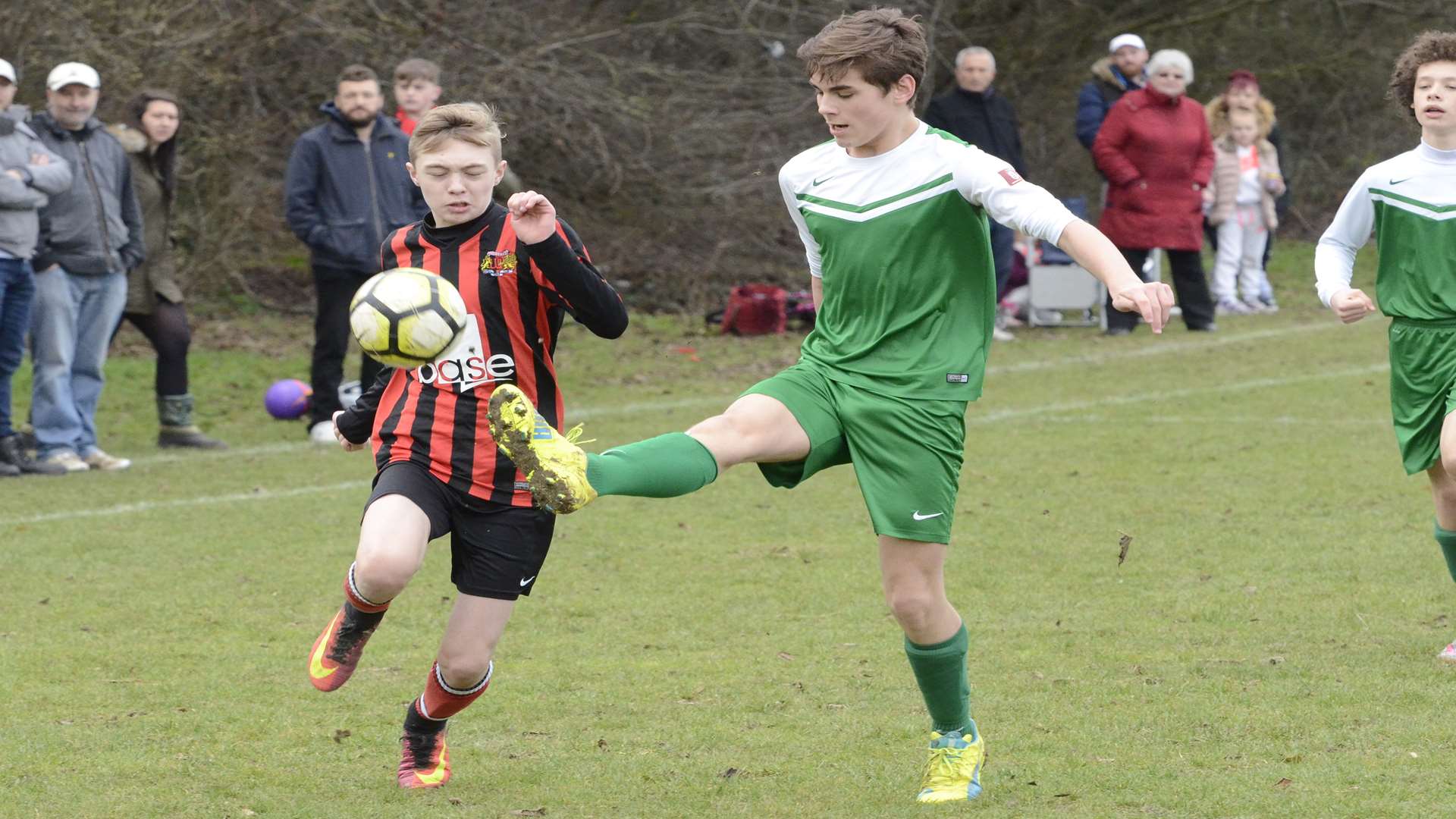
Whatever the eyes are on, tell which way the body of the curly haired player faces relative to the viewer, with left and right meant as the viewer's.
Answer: facing the viewer

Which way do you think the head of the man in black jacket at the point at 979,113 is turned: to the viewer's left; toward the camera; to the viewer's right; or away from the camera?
toward the camera

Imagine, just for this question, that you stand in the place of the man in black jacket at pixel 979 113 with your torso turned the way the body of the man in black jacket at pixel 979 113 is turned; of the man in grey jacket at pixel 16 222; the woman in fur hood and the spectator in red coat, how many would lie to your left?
1

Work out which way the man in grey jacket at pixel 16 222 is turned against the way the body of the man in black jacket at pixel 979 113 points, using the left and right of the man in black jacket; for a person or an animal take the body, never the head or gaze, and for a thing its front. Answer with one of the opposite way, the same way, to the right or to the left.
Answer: to the left

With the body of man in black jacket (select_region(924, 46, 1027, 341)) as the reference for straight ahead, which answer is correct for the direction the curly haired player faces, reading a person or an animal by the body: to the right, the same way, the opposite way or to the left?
the same way

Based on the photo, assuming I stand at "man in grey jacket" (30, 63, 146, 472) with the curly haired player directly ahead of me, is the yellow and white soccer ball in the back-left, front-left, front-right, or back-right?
front-right

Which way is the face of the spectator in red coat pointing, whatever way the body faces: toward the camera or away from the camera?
toward the camera

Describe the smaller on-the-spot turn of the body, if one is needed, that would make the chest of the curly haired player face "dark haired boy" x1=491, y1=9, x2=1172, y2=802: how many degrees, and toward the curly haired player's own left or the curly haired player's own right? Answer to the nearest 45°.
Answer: approximately 45° to the curly haired player's own right

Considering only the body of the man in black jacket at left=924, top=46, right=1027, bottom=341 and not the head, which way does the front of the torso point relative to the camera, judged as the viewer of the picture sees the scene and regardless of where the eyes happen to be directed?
toward the camera

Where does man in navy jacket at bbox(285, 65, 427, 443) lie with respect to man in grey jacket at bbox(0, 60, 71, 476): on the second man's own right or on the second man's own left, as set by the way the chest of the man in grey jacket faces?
on the second man's own left

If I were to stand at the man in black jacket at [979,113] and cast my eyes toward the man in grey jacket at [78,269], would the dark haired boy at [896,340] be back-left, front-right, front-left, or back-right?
front-left

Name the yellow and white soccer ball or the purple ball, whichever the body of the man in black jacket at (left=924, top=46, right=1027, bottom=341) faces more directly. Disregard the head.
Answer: the yellow and white soccer ball

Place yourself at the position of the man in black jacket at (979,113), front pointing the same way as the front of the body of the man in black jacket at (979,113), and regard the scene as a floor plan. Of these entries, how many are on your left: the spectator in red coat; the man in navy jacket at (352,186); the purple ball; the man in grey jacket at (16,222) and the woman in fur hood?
1

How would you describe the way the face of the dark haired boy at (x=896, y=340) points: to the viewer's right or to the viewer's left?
to the viewer's left

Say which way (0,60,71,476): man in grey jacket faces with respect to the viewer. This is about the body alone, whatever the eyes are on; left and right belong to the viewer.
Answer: facing the viewer and to the right of the viewer

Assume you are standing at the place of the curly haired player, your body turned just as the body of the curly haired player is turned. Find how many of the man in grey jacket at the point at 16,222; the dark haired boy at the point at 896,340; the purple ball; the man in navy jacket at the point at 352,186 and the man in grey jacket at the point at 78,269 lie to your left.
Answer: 0
